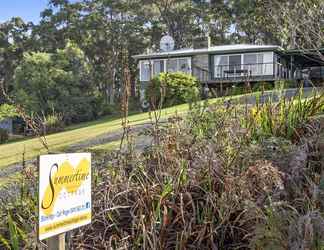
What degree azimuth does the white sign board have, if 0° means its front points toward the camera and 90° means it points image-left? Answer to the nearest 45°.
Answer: approximately 315°

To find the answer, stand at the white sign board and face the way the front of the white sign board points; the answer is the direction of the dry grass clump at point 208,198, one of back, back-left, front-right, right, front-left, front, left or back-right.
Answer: left

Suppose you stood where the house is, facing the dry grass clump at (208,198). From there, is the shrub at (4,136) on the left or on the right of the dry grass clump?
right

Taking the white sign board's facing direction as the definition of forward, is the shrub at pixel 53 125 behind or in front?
behind

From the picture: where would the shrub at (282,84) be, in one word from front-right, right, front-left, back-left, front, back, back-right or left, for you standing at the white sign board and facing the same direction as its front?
left

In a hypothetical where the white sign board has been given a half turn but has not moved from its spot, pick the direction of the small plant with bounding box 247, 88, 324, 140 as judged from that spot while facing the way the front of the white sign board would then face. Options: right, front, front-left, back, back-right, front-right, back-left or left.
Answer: right
